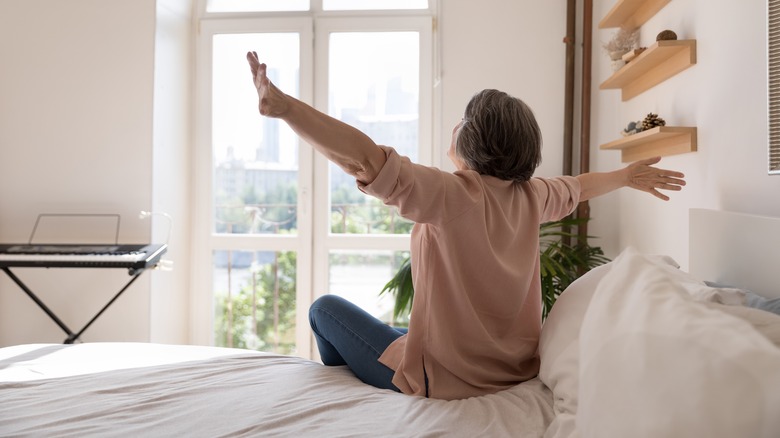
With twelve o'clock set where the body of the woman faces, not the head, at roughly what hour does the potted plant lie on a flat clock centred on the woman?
The potted plant is roughly at 2 o'clock from the woman.

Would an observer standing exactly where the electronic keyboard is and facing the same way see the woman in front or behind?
in front

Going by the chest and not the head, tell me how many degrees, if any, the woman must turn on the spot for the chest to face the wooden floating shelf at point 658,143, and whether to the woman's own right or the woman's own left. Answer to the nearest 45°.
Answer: approximately 90° to the woman's own right

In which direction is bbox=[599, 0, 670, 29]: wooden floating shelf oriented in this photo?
to the viewer's left

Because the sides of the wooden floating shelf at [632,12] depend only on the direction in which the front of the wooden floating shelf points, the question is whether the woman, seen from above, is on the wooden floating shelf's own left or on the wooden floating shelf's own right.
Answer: on the wooden floating shelf's own left

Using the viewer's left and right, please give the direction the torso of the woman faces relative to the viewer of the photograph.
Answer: facing away from the viewer and to the left of the viewer

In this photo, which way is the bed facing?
to the viewer's left

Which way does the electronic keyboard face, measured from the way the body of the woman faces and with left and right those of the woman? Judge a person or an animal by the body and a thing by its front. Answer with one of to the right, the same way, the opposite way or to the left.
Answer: the opposite way

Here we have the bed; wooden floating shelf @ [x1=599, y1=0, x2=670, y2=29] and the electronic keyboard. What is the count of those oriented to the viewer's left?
2

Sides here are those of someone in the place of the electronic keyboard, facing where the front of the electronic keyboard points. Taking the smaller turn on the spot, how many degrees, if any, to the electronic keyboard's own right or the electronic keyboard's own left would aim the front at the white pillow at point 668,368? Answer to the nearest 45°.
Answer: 0° — it already faces it

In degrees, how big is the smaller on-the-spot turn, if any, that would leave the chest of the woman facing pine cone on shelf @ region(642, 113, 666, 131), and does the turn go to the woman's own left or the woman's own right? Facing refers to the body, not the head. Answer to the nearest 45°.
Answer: approximately 90° to the woman's own right
